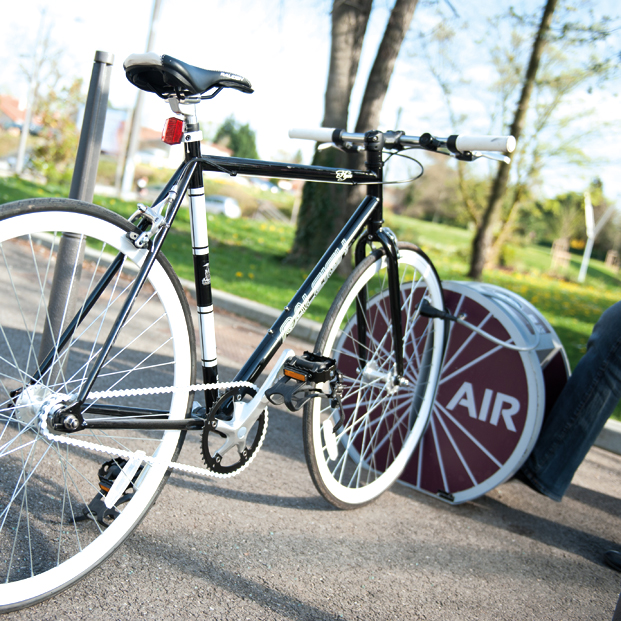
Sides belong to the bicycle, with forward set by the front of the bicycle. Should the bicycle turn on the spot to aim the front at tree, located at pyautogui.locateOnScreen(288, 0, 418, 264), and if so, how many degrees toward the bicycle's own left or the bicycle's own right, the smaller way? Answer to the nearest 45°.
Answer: approximately 45° to the bicycle's own left

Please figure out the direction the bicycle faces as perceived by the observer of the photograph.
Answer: facing away from the viewer and to the right of the viewer

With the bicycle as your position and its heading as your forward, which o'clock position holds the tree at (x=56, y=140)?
The tree is roughly at 10 o'clock from the bicycle.

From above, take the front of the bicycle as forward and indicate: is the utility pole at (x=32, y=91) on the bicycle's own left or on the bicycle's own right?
on the bicycle's own left
